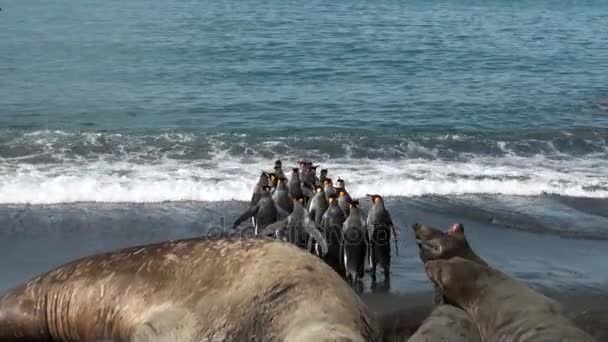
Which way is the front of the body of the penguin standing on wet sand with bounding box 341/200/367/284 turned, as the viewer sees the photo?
away from the camera

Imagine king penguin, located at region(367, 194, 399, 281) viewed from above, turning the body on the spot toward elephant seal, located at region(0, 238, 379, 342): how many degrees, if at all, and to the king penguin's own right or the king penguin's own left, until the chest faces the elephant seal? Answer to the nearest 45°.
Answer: approximately 180°

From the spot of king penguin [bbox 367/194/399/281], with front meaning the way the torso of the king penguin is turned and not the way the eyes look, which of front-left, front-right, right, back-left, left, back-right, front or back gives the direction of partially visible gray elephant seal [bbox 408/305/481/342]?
back

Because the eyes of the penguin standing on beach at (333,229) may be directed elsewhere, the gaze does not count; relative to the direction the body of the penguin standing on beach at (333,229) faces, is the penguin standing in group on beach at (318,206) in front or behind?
in front

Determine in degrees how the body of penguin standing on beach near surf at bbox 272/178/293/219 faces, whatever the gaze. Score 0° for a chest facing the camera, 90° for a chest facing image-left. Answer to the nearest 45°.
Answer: approximately 180°

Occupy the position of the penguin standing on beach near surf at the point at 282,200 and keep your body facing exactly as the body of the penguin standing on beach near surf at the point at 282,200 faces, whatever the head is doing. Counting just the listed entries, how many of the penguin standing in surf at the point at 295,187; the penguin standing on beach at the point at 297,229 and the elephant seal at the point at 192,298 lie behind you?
2

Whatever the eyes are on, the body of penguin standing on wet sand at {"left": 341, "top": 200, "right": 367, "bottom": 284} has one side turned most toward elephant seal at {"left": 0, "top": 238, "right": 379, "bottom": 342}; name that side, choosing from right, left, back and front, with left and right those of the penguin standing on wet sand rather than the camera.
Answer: back

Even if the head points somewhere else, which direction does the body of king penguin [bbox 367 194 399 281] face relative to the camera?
away from the camera

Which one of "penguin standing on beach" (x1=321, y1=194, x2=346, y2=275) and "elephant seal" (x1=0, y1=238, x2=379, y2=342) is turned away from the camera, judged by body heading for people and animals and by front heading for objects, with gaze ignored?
the penguin standing on beach
